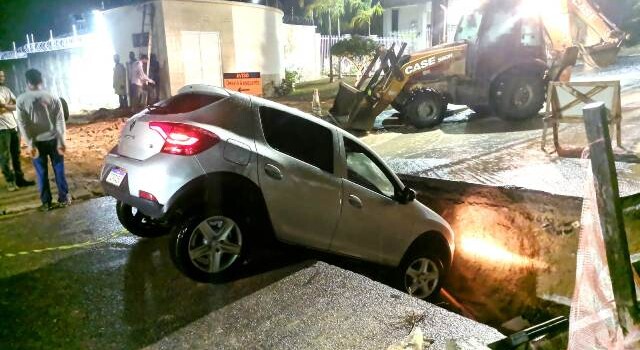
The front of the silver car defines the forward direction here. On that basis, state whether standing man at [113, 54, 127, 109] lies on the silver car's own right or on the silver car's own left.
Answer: on the silver car's own left

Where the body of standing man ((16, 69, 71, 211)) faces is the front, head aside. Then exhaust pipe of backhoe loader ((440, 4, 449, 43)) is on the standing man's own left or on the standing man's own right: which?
on the standing man's own right

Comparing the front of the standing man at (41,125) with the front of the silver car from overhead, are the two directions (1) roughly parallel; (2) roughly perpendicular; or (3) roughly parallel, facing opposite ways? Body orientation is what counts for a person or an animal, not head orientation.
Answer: roughly perpendicular

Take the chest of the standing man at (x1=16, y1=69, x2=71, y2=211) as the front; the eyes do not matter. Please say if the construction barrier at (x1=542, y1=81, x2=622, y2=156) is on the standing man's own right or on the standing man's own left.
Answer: on the standing man's own right

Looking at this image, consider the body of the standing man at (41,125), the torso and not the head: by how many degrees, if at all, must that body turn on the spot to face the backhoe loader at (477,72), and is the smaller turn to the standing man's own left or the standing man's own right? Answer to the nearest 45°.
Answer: approximately 90° to the standing man's own right

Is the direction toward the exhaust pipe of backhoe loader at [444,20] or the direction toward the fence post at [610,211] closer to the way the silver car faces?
the exhaust pipe of backhoe loader

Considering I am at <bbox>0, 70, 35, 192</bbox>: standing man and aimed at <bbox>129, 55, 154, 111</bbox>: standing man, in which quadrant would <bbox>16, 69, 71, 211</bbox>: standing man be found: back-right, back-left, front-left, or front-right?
back-right

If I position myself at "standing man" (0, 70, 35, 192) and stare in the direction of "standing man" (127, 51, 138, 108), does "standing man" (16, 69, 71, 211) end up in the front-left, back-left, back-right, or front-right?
back-right

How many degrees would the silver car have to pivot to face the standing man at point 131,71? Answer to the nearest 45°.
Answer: approximately 45° to its left

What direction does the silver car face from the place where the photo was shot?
facing away from the viewer and to the right of the viewer

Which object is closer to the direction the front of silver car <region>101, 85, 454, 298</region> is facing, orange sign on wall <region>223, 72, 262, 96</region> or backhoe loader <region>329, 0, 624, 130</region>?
the backhoe loader

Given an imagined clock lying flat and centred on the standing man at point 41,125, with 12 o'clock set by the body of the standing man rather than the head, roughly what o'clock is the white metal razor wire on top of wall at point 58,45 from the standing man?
The white metal razor wire on top of wall is roughly at 12 o'clock from the standing man.

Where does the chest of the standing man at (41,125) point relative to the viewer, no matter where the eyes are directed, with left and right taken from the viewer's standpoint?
facing away from the viewer
